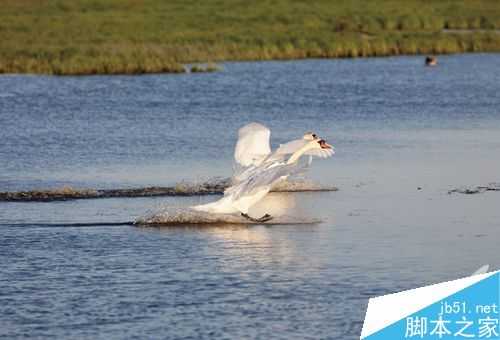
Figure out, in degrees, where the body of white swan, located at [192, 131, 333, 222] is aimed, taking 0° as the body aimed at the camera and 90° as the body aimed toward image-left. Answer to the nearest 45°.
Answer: approximately 270°
